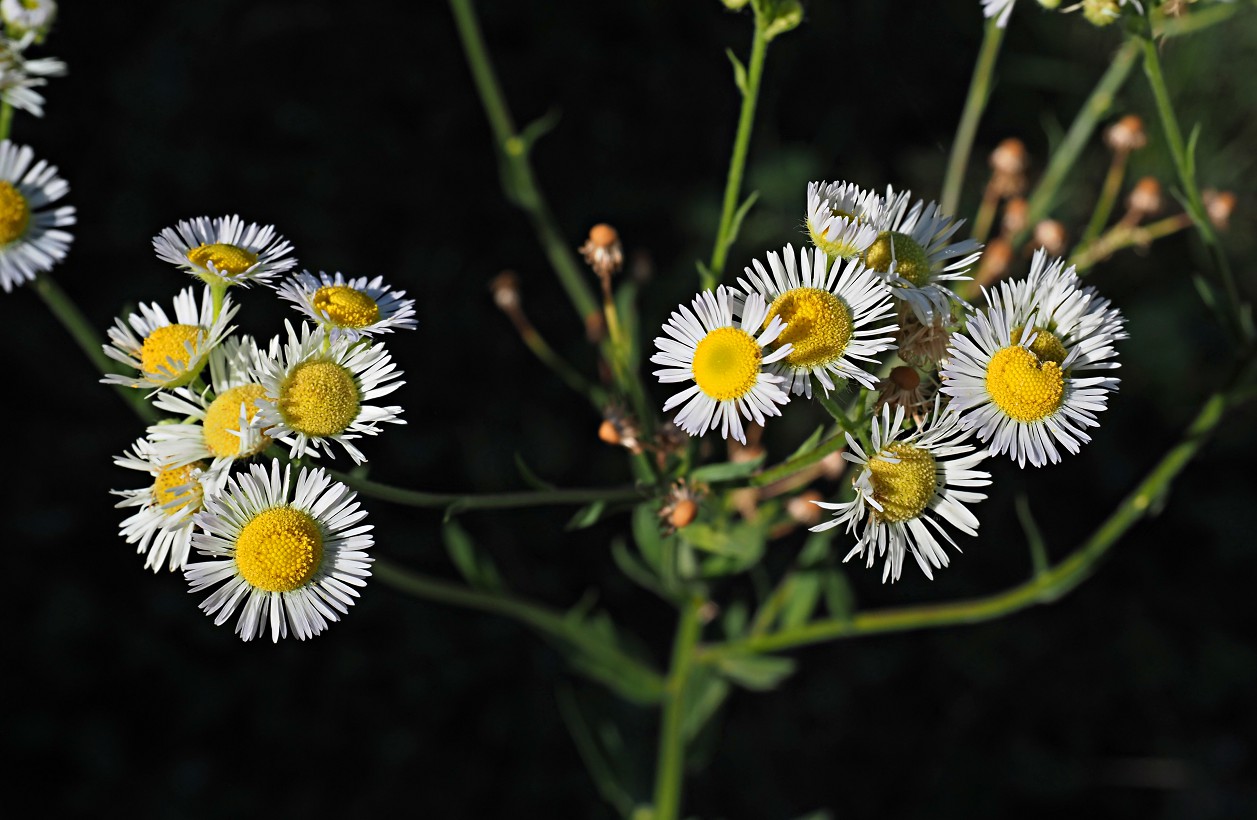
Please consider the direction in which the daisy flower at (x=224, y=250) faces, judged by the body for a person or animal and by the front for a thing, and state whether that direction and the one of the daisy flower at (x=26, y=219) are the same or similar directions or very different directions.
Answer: same or similar directions

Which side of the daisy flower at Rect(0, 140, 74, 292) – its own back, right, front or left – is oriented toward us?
front

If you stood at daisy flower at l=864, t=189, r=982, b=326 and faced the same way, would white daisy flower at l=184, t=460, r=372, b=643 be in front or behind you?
in front

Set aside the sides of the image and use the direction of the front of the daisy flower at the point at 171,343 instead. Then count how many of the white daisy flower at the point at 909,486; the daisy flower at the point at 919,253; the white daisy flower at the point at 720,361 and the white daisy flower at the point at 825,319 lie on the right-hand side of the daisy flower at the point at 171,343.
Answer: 0

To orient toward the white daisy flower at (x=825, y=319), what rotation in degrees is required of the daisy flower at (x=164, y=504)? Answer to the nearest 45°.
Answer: approximately 90° to its left

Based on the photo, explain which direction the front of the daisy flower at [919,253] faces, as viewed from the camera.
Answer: facing the viewer and to the left of the viewer

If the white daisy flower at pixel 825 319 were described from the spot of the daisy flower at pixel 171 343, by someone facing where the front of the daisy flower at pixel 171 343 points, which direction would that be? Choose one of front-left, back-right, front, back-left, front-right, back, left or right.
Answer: left

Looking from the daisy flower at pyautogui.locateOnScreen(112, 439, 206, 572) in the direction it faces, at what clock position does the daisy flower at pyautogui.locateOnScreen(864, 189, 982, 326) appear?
the daisy flower at pyautogui.locateOnScreen(864, 189, 982, 326) is roughly at 9 o'clock from the daisy flower at pyautogui.locateOnScreen(112, 439, 206, 572).

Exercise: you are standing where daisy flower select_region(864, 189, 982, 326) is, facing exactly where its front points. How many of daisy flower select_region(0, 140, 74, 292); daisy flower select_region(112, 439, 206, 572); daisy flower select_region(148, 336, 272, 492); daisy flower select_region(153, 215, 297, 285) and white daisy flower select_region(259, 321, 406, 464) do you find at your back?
0

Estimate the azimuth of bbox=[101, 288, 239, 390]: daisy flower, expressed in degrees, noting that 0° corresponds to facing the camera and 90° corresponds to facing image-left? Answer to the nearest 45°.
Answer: approximately 45°

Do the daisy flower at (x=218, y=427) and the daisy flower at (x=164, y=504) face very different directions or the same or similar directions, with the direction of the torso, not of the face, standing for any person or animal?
same or similar directions

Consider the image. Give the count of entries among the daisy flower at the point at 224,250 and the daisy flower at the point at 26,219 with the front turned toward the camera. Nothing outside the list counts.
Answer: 2

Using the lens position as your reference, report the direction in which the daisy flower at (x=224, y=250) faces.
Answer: facing the viewer
